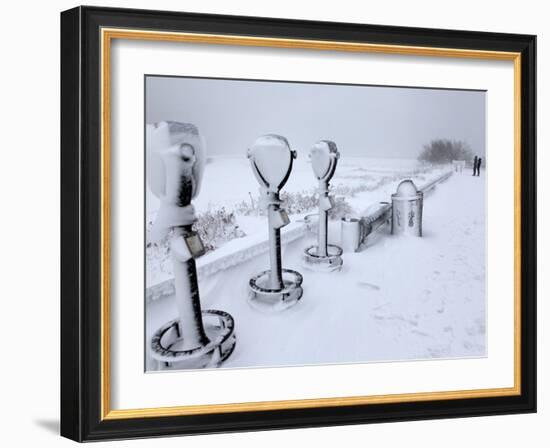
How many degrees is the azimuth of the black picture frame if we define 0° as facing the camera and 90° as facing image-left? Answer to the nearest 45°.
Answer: approximately 315°
